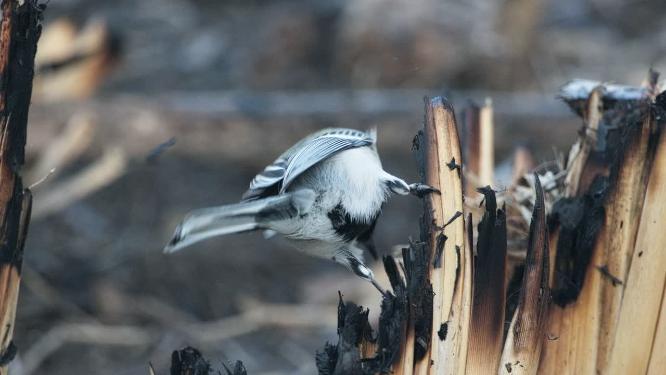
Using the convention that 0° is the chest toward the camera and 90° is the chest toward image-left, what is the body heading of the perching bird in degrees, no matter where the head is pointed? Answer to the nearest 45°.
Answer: approximately 225°

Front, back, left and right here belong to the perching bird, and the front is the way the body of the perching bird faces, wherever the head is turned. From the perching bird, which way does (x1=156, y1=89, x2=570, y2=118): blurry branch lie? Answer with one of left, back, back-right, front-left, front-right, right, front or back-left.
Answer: front-left

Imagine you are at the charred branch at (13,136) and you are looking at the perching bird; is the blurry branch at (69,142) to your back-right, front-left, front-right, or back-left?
front-left

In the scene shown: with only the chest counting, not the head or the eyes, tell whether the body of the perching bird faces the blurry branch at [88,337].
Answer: no

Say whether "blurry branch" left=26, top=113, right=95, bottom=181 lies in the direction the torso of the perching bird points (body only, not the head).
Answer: no

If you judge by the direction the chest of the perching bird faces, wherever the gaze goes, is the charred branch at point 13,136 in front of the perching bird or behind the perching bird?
behind

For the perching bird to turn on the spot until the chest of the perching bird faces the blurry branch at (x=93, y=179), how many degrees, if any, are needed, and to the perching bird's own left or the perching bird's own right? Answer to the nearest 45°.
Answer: approximately 90° to the perching bird's own left

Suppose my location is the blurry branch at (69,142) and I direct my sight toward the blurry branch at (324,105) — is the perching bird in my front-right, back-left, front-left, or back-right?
front-right
